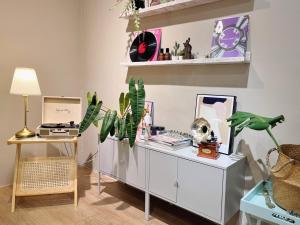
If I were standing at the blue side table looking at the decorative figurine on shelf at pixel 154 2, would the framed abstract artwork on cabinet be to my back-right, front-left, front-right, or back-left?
front-right

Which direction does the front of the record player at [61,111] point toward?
toward the camera

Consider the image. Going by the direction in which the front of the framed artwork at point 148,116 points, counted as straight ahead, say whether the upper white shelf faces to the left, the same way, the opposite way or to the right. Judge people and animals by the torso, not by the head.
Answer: the same way

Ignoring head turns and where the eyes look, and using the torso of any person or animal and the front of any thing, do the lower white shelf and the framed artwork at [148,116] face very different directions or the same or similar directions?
same or similar directions

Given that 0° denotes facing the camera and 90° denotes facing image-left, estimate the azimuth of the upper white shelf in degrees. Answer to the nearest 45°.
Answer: approximately 45°

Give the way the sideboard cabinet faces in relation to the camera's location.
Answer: facing the viewer and to the left of the viewer

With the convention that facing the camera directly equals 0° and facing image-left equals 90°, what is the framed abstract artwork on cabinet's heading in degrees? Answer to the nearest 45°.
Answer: approximately 45°

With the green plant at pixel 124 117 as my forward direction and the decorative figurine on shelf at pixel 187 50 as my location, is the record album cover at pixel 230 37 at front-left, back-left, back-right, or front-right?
back-left

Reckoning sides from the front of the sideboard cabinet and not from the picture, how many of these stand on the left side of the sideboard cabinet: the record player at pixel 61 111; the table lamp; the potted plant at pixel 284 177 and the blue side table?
2

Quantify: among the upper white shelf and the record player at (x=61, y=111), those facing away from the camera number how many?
0

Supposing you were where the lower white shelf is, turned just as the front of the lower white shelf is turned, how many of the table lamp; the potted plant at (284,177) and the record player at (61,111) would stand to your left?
1

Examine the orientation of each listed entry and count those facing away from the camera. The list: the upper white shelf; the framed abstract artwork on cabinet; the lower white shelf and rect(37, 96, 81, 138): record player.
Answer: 0
